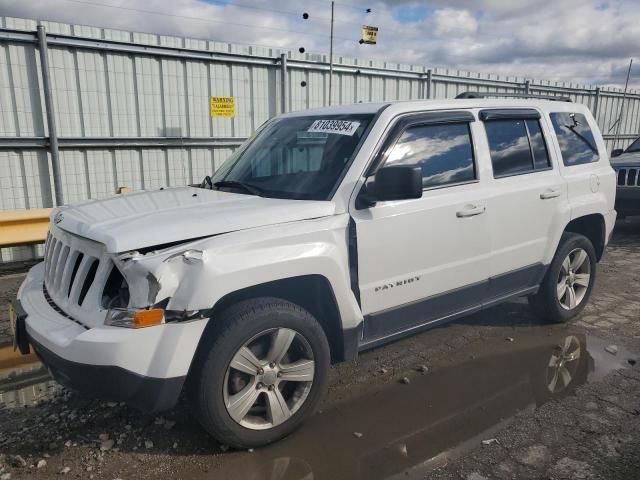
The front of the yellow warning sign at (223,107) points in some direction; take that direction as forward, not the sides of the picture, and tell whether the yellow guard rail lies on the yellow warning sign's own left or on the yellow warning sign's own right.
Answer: on the yellow warning sign's own right

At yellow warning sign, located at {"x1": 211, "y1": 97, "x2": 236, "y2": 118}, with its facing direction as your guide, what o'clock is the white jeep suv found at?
The white jeep suv is roughly at 12 o'clock from the yellow warning sign.

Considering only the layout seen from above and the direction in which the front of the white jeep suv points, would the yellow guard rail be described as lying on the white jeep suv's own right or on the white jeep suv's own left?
on the white jeep suv's own right

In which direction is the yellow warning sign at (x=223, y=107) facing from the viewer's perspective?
toward the camera

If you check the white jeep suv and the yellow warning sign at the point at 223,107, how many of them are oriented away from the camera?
0

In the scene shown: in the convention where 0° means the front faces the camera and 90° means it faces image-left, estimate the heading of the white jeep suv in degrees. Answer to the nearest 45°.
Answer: approximately 45°

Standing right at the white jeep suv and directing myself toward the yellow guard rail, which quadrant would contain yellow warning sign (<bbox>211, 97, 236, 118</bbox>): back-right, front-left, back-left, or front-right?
front-right

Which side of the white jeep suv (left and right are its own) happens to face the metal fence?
right

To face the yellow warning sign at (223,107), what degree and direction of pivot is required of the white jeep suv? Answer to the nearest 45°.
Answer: approximately 135° to its right

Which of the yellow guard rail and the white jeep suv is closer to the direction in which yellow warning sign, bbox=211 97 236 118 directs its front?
the white jeep suv
